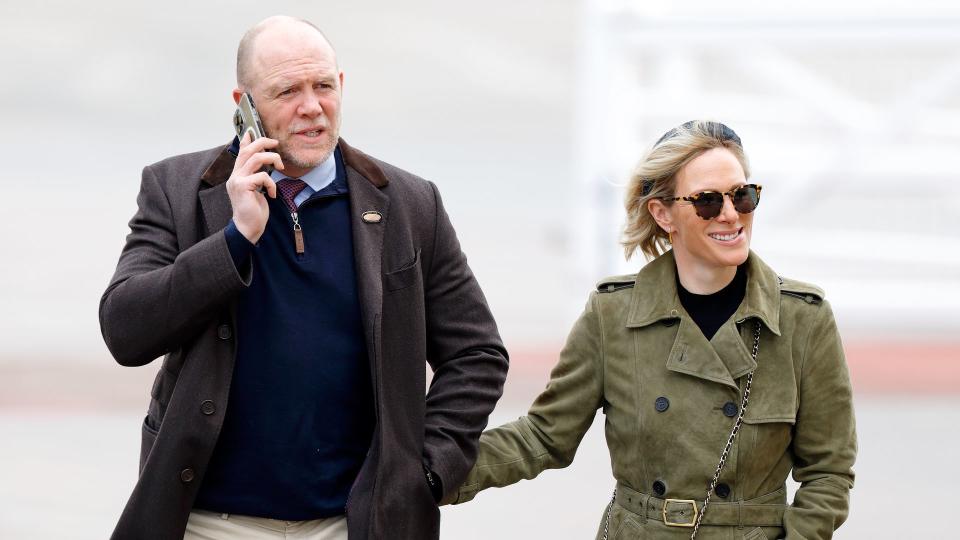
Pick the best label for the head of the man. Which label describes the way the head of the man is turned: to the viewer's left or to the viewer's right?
to the viewer's right

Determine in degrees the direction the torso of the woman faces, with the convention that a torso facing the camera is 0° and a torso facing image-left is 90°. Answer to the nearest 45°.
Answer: approximately 0°

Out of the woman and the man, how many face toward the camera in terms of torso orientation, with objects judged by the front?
2

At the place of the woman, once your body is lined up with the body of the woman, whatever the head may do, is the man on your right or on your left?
on your right

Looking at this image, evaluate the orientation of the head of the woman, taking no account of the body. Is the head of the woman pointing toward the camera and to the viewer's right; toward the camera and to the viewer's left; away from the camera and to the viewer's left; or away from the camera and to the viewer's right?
toward the camera and to the viewer's right

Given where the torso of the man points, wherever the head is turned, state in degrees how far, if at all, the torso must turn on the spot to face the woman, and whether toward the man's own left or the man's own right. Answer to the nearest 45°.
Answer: approximately 90° to the man's own left

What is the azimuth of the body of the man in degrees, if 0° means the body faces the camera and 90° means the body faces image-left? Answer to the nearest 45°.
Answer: approximately 0°
